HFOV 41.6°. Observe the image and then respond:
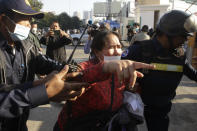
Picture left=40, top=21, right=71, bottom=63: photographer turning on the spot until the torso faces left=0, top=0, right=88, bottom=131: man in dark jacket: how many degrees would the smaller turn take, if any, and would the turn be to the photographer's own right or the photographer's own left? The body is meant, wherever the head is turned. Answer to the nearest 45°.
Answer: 0° — they already face them

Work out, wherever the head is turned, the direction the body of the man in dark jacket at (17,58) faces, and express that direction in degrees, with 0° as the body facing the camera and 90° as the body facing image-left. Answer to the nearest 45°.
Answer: approximately 315°

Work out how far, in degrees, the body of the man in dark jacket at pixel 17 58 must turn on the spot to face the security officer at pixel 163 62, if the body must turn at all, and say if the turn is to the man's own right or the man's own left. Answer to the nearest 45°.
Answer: approximately 45° to the man's own left

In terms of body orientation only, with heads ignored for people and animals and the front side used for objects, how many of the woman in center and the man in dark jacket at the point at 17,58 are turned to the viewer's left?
0

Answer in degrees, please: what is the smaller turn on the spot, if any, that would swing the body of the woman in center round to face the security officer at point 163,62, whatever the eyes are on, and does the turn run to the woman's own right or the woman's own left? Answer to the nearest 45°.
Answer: approximately 90° to the woman's own left

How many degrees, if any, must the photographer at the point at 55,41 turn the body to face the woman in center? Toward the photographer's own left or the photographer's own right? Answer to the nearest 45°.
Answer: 0° — they already face them

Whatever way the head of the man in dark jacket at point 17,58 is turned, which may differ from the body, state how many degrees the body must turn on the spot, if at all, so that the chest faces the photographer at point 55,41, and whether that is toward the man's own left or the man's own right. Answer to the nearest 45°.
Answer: approximately 135° to the man's own left

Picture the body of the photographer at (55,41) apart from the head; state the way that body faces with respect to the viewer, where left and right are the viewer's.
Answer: facing the viewer

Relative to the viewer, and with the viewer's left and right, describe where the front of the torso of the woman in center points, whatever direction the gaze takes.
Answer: facing the viewer and to the right of the viewer
